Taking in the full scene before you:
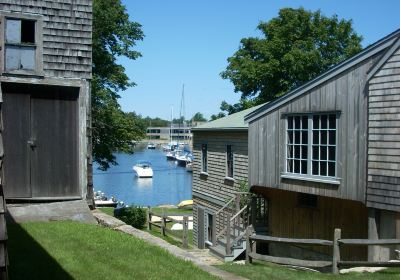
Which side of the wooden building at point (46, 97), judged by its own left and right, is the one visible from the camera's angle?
front

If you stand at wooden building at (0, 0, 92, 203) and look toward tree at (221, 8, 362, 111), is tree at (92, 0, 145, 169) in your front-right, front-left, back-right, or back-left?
front-left

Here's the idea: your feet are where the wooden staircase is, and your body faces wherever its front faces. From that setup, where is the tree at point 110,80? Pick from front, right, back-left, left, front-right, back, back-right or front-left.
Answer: right

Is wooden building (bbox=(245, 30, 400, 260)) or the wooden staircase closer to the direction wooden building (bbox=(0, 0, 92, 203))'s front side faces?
the wooden building

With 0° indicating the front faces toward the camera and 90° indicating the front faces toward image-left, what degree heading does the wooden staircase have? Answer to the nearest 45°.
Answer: approximately 45°

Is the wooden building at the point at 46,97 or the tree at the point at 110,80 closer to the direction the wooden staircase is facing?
the wooden building

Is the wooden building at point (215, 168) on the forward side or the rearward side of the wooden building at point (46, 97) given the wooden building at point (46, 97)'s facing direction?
on the rearward side

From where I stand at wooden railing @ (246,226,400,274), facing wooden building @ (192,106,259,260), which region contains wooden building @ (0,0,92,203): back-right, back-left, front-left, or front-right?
front-left

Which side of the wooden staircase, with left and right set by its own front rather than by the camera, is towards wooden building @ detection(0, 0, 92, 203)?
front

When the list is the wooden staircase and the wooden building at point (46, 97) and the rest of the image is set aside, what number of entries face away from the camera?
0

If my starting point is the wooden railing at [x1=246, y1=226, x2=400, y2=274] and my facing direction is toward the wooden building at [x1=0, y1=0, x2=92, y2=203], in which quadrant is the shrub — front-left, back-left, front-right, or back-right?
front-right
